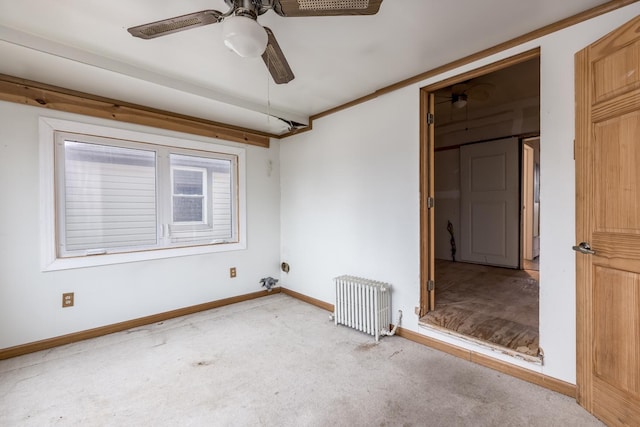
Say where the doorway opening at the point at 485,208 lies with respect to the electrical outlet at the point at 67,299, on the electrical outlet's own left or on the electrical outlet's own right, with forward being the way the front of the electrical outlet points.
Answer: on the electrical outlet's own left

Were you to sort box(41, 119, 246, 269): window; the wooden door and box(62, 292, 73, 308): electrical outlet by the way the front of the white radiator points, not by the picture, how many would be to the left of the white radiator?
1

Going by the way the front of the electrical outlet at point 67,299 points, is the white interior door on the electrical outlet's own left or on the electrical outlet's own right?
on the electrical outlet's own left

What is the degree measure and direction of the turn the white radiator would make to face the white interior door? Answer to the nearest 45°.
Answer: approximately 180°

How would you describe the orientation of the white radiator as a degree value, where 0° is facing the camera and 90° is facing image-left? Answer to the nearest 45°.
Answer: approximately 45°

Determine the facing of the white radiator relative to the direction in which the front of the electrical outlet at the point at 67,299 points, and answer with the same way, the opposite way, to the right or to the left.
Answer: to the right

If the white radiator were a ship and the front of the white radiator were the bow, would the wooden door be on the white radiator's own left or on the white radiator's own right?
on the white radiator's own left
